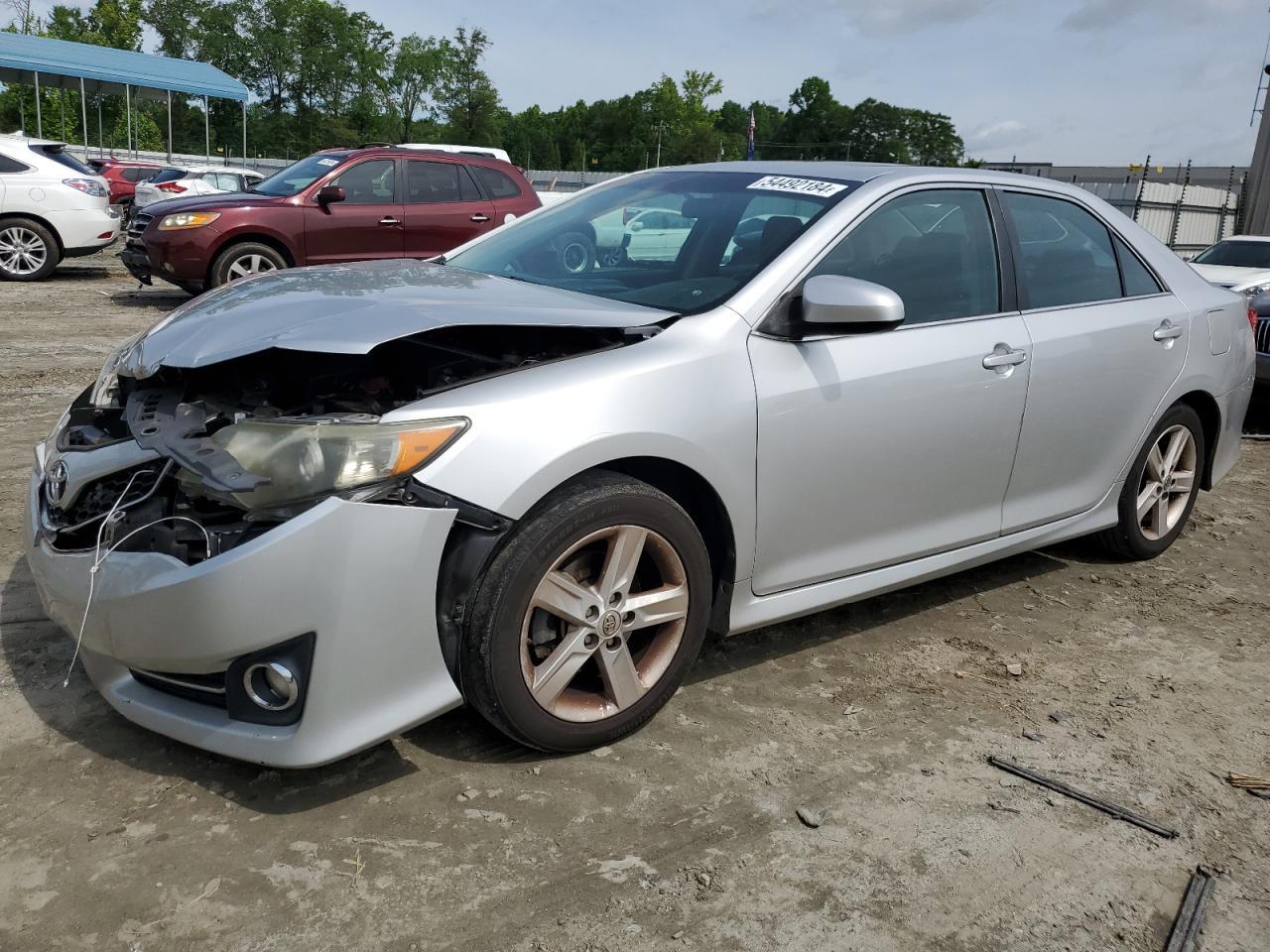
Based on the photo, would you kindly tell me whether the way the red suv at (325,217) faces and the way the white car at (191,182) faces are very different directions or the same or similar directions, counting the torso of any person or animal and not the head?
very different directions

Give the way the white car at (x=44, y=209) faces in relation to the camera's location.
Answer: facing to the left of the viewer

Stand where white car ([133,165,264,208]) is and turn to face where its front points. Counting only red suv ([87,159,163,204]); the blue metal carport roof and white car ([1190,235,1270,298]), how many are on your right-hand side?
1

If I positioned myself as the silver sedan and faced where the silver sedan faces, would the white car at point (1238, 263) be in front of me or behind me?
behind

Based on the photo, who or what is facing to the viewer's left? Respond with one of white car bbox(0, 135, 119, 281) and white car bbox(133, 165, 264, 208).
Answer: white car bbox(0, 135, 119, 281)

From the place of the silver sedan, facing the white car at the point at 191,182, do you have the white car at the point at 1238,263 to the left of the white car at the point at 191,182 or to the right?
right

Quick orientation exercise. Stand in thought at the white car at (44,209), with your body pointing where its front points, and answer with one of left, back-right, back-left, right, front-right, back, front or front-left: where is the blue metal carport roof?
right

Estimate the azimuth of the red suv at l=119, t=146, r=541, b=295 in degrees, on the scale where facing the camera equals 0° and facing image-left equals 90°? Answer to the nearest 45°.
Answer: approximately 45°
